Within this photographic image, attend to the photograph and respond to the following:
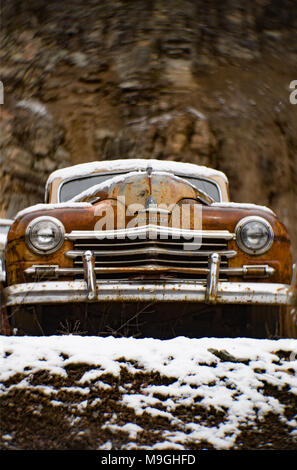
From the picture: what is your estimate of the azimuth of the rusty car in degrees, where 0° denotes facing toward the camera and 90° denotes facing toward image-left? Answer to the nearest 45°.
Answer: approximately 0°
